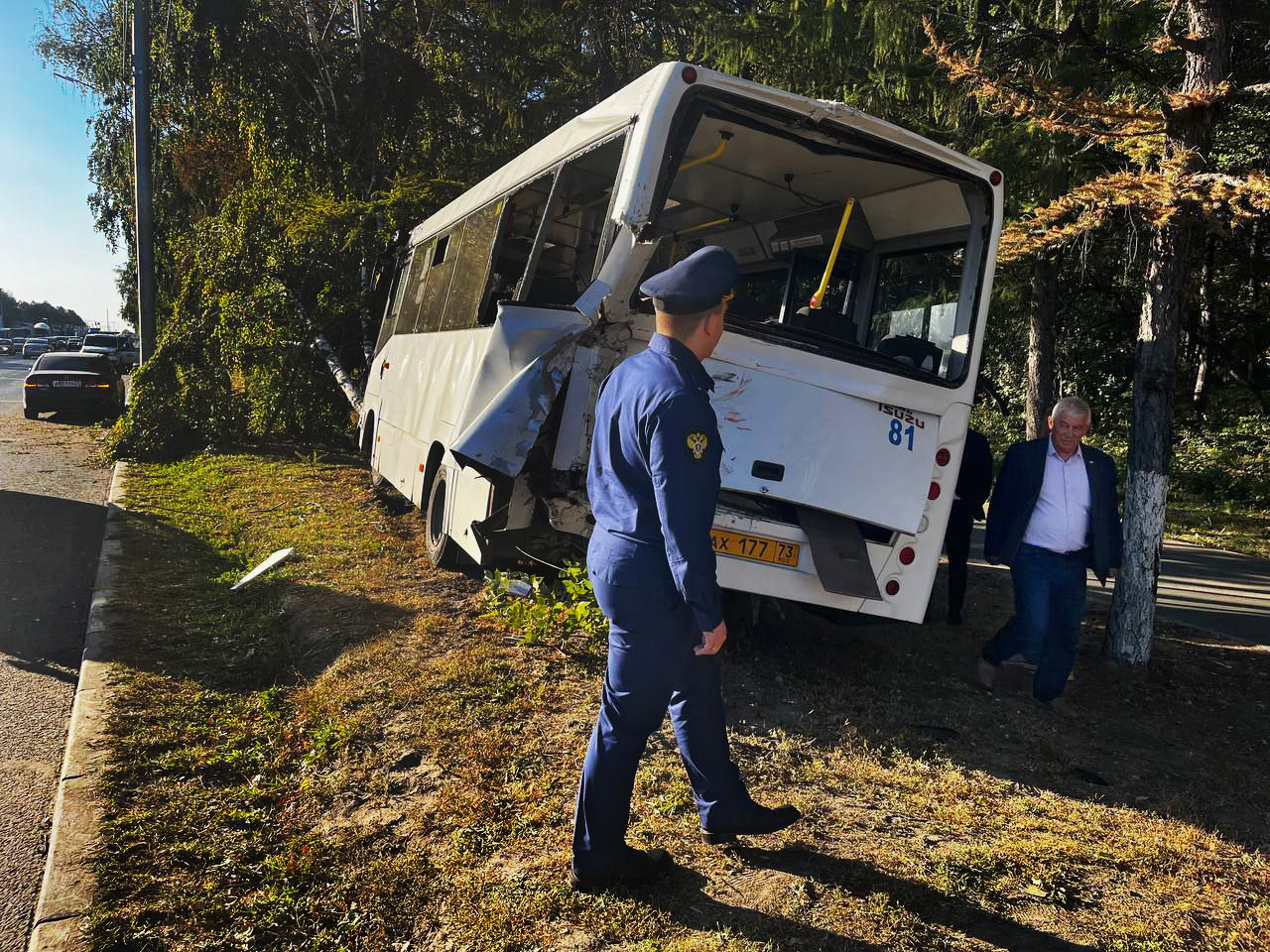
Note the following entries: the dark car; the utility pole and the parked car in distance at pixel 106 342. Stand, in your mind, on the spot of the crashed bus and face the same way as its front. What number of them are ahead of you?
3

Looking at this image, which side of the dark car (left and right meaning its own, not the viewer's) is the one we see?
back

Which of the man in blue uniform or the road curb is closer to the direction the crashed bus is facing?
the road curb

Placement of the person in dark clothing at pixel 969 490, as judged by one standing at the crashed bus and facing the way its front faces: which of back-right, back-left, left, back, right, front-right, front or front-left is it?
right

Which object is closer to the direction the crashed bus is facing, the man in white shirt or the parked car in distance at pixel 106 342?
the parked car in distance

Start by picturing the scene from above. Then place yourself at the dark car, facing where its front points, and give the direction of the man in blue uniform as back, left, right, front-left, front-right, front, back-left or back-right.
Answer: back

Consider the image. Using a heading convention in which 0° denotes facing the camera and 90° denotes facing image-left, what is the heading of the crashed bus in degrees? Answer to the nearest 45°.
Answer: approximately 135°

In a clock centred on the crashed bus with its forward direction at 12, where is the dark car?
The dark car is roughly at 12 o'clock from the crashed bus.

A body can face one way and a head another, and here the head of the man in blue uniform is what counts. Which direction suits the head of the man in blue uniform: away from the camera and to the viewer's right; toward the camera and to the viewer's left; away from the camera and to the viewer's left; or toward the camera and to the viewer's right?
away from the camera and to the viewer's right

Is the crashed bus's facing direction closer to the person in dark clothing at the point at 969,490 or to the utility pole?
the utility pole

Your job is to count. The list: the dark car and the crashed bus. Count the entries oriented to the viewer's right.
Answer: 0

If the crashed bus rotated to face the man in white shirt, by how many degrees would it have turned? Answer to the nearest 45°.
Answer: approximately 135° to its right

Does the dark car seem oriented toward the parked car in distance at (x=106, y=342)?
yes
